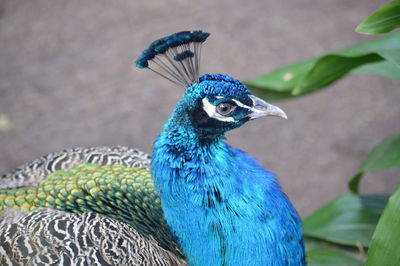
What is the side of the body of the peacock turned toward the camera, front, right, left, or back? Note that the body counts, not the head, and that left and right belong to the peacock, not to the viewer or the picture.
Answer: right

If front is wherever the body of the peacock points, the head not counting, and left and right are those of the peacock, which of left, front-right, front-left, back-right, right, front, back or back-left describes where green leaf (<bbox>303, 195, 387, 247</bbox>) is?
front-left

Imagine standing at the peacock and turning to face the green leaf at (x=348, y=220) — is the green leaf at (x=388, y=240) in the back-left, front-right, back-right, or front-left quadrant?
front-right

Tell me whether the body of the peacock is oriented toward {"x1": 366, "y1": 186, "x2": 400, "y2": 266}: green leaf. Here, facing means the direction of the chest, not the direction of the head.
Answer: yes

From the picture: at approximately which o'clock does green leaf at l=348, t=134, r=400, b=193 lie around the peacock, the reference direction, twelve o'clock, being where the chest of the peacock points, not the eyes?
The green leaf is roughly at 11 o'clock from the peacock.

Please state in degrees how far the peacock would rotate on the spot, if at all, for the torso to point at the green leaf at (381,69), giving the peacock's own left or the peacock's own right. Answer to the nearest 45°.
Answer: approximately 45° to the peacock's own left

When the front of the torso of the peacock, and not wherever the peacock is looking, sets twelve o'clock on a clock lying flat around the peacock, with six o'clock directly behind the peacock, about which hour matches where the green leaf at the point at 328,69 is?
The green leaf is roughly at 11 o'clock from the peacock.
